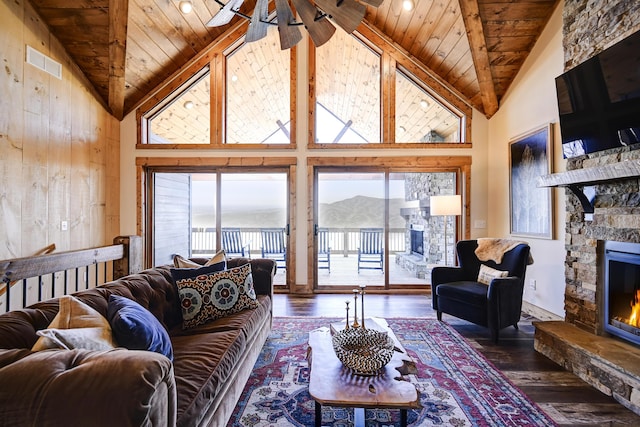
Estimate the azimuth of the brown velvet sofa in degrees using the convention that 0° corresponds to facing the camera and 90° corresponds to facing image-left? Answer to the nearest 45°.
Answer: approximately 315°

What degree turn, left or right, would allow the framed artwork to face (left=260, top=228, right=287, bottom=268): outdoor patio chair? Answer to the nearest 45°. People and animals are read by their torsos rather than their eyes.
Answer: approximately 45° to its right

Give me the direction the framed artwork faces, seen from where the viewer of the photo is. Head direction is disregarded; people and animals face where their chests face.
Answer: facing the viewer and to the left of the viewer

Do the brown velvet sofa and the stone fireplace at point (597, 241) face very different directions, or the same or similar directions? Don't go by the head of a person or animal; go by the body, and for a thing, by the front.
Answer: very different directions

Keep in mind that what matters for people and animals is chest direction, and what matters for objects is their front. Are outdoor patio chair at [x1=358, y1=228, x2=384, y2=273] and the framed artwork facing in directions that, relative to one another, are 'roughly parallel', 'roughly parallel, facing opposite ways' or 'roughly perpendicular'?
roughly perpendicular

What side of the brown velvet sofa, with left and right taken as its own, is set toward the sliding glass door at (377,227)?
left

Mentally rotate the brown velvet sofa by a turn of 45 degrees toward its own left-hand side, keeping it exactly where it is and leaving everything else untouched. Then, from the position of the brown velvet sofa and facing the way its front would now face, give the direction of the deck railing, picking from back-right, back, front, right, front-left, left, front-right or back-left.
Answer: front-left
